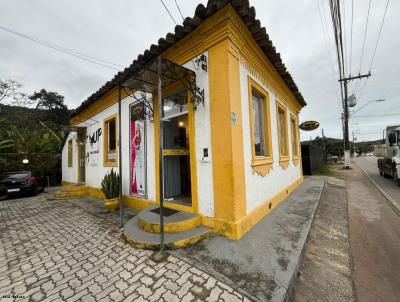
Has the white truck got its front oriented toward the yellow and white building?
no

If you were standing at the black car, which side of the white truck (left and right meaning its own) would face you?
right

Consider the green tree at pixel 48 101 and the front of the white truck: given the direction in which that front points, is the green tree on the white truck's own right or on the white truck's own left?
on the white truck's own right

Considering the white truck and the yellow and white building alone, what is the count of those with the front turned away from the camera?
0

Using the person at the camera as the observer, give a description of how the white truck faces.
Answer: facing the viewer and to the right of the viewer

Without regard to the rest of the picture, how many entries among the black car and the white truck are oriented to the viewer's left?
0

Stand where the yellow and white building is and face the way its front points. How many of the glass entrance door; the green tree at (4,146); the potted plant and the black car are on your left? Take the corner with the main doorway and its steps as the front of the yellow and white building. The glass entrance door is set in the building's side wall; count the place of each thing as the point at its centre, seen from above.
0

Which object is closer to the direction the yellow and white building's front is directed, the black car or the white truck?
the black car

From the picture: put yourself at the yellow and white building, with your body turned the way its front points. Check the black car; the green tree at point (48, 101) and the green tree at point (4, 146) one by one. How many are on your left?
0

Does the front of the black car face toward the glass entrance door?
no

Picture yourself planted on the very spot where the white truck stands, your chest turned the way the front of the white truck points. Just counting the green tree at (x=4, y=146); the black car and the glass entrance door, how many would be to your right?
3

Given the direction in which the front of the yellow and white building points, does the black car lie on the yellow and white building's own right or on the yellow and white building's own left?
on the yellow and white building's own right

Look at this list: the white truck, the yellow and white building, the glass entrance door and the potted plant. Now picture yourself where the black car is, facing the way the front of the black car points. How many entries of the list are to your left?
0

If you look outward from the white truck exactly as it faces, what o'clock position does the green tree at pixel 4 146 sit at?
The green tree is roughly at 3 o'clock from the white truck.

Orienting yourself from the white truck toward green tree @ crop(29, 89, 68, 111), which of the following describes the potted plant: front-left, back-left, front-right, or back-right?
front-left
